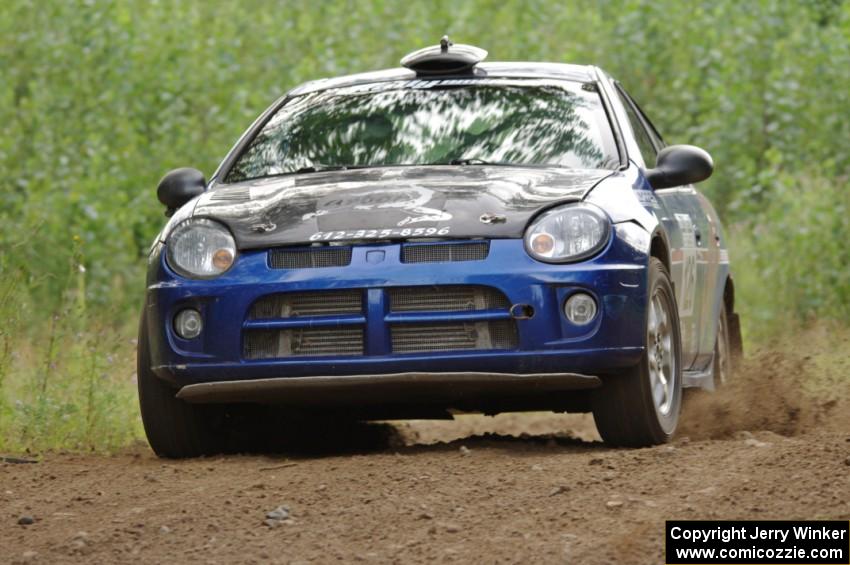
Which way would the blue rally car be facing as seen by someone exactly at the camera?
facing the viewer
